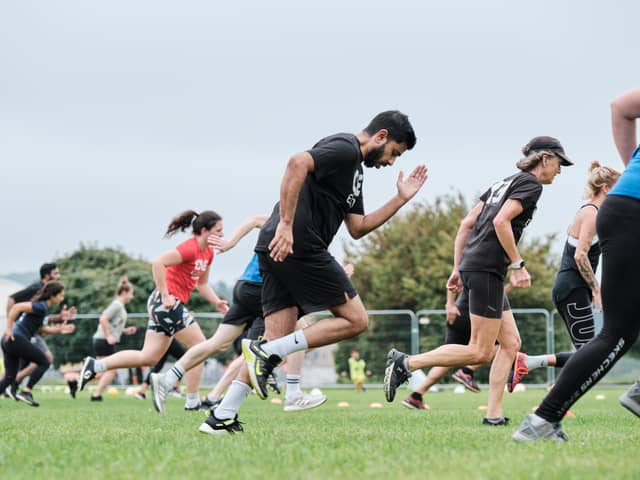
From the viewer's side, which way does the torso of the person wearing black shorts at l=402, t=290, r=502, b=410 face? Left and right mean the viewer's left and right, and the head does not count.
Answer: facing to the right of the viewer

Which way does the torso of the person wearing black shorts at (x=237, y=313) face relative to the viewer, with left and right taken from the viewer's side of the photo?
facing to the right of the viewer

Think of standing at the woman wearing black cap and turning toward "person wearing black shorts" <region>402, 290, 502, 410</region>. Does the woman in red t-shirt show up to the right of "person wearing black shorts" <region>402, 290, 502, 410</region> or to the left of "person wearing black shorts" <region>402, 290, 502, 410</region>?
left

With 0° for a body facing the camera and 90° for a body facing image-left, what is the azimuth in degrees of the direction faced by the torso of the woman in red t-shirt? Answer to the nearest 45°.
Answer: approximately 270°

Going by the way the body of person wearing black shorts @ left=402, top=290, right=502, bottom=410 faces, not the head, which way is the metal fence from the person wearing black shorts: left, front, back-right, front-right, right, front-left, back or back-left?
left

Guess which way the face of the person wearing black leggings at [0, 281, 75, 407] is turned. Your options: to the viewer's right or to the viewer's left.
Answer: to the viewer's right

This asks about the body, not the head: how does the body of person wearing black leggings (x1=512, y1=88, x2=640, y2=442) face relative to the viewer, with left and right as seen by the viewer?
facing to the right of the viewer

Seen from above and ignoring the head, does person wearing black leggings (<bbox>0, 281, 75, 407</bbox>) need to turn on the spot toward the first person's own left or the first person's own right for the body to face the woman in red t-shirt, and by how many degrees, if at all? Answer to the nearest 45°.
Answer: approximately 45° to the first person's own right

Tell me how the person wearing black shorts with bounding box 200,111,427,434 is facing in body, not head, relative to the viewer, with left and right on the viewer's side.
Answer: facing to the right of the viewer

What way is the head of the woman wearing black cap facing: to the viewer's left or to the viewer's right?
to the viewer's right

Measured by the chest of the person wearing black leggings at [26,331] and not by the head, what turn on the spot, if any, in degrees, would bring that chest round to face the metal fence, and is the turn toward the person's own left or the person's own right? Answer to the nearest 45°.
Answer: approximately 45° to the person's own left

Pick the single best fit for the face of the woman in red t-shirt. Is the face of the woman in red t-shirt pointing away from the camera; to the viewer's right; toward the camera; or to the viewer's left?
to the viewer's right
